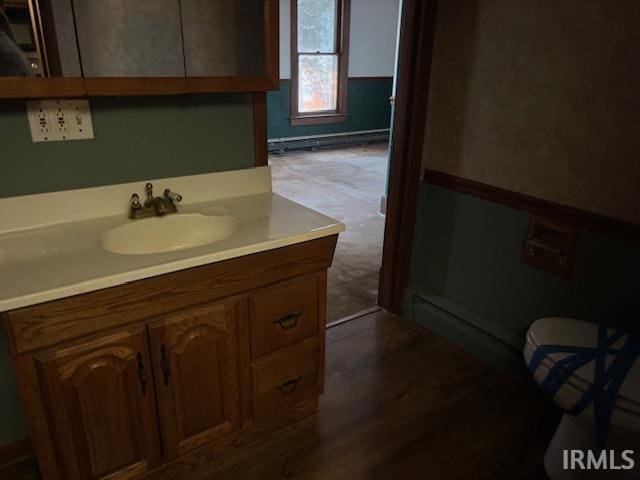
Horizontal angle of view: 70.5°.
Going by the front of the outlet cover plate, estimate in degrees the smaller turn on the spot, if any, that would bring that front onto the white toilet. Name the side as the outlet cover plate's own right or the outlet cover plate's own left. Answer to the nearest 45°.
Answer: approximately 45° to the outlet cover plate's own left

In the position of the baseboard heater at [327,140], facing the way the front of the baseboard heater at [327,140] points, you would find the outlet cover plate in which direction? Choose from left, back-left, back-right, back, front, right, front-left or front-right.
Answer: front-right

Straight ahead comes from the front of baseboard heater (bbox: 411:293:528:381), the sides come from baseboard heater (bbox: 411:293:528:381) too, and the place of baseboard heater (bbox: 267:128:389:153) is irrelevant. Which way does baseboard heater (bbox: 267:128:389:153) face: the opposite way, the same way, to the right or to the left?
to the left

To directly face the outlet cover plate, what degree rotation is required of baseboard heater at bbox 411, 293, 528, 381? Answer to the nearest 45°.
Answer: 0° — it already faces it

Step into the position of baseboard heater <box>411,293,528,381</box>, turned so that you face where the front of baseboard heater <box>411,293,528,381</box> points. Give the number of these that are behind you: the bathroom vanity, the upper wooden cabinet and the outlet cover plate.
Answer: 0

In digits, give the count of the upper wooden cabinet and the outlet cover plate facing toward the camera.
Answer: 2

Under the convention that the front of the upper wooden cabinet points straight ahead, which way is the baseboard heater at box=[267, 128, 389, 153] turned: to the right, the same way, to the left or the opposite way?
the same way

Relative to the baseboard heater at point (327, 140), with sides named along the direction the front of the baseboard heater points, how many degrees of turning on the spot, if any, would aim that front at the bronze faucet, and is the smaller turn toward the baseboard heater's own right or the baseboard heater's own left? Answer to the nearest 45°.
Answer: approximately 45° to the baseboard heater's own right

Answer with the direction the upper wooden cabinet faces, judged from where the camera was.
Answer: facing the viewer

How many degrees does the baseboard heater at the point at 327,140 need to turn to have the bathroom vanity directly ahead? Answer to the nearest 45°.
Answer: approximately 45° to its right

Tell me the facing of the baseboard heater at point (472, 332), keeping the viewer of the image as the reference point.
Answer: facing the viewer and to the left of the viewer

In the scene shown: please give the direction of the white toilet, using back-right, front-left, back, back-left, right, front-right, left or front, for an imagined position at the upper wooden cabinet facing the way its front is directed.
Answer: front-left

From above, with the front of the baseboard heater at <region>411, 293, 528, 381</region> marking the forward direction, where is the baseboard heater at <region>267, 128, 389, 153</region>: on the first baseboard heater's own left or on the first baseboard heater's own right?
on the first baseboard heater's own right

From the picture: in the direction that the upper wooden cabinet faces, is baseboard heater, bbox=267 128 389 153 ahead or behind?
behind

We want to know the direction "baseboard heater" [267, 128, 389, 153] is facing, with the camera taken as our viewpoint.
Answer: facing the viewer and to the right of the viewer

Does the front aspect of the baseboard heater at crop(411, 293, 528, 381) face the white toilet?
no
